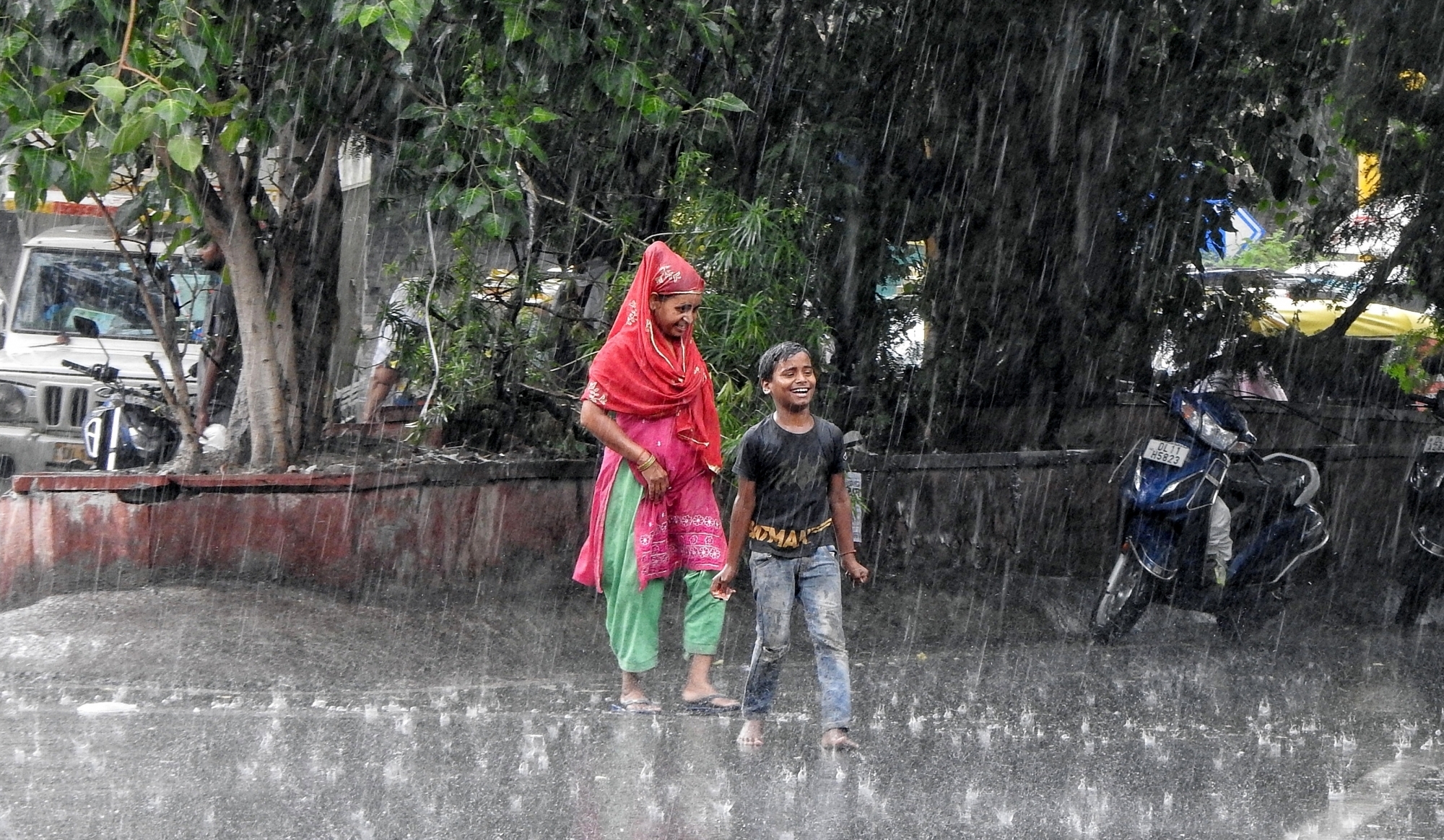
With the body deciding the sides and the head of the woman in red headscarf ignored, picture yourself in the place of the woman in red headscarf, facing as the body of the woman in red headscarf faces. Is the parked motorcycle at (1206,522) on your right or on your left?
on your left

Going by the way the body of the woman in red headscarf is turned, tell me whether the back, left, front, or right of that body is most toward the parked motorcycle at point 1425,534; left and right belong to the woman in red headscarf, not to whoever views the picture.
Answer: left

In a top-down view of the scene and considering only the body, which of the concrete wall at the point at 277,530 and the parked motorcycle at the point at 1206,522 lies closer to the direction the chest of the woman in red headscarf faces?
the parked motorcycle

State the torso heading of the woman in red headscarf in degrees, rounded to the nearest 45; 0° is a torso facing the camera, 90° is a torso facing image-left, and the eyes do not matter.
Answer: approximately 315°

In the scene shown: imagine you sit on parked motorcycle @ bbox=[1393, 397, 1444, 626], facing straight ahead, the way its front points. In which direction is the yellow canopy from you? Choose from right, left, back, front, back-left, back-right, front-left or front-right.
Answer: back-right

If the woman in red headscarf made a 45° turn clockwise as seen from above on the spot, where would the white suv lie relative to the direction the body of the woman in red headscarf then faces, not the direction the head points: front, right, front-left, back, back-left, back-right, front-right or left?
back-right

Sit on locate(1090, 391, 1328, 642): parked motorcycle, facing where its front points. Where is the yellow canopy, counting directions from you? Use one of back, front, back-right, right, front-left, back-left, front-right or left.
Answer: back-right

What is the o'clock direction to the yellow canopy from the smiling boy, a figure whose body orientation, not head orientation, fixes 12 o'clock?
The yellow canopy is roughly at 7 o'clock from the smiling boy.

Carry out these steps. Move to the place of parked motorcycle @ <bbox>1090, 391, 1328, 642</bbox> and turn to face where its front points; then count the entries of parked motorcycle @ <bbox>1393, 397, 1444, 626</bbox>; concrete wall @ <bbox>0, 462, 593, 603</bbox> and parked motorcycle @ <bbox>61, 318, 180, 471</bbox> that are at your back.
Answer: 1
